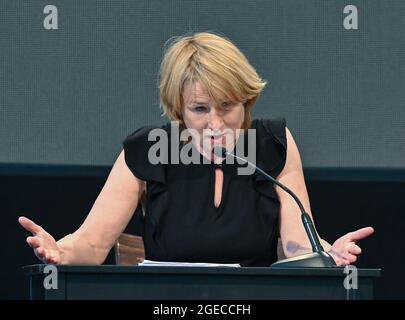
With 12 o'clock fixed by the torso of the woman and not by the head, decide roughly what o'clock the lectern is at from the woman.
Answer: The lectern is roughly at 12 o'clock from the woman.

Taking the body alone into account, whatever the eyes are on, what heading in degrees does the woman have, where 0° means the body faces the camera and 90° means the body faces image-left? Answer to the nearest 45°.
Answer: approximately 0°
